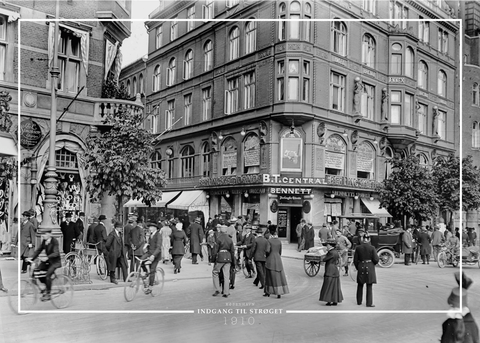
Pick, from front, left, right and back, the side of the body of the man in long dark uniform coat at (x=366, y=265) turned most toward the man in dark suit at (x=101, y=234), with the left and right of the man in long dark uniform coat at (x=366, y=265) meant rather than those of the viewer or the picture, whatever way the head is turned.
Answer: left

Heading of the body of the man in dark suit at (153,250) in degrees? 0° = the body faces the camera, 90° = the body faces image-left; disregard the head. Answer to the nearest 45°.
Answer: approximately 45°

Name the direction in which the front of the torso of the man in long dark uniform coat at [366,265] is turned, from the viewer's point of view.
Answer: away from the camera

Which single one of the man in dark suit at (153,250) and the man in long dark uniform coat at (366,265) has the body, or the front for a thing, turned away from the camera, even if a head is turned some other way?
the man in long dark uniform coat at (366,265)

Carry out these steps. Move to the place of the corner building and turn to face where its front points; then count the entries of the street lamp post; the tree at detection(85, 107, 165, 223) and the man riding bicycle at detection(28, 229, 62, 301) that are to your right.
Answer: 3

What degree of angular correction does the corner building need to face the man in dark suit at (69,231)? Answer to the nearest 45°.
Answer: approximately 90° to its right
